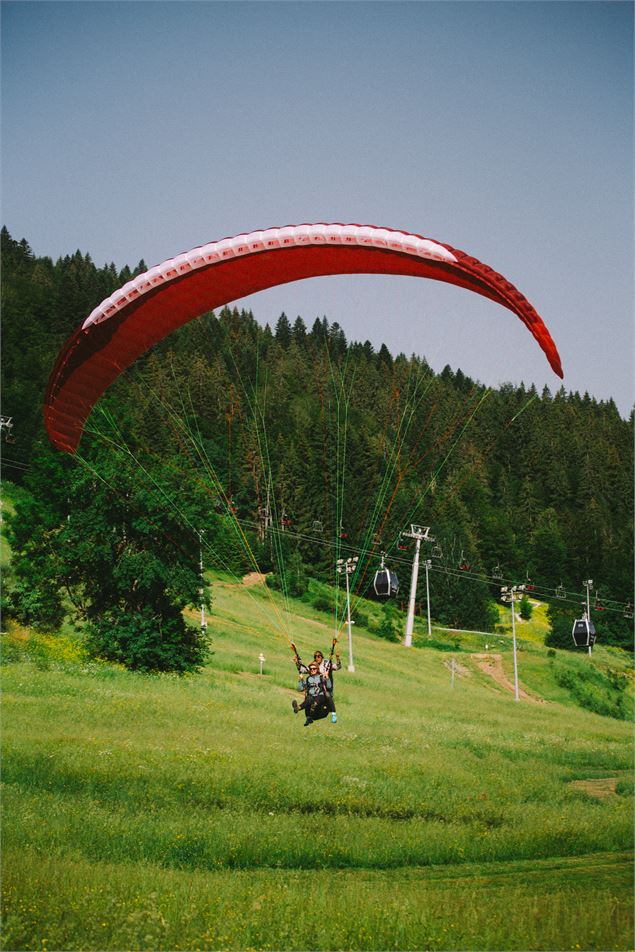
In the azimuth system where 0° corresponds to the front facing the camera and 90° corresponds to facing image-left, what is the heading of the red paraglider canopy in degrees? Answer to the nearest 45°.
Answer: approximately 45°

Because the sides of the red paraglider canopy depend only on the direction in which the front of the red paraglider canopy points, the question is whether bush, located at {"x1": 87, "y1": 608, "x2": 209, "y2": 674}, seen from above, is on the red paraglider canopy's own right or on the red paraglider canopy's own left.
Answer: on the red paraglider canopy's own right

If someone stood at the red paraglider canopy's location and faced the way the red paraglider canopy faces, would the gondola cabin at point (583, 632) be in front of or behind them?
behind

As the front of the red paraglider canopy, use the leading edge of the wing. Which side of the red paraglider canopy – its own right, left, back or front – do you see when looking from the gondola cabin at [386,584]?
back
